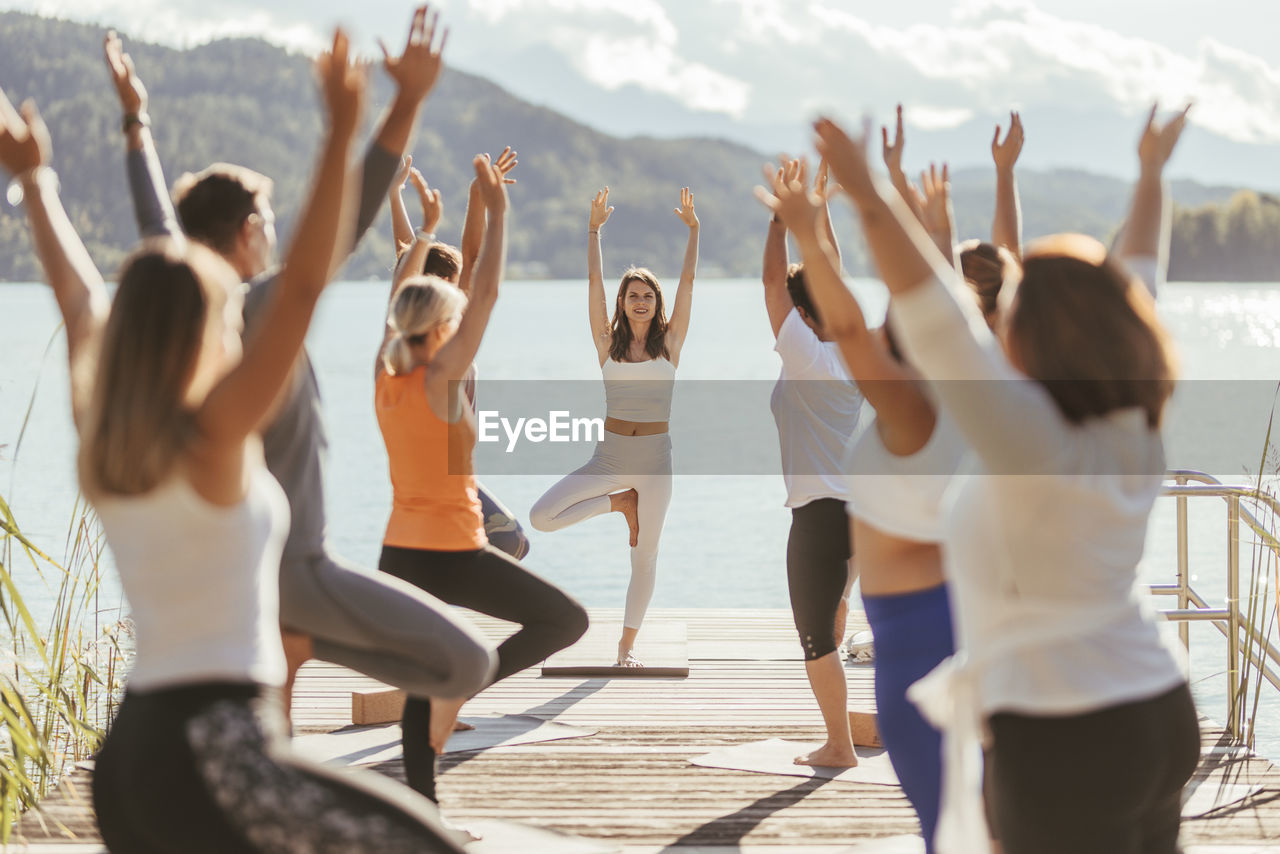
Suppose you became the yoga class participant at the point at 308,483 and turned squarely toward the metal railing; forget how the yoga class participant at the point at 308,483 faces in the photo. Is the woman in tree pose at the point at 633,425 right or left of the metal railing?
left

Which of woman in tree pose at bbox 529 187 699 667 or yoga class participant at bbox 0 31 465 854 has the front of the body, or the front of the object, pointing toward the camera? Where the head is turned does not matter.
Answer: the woman in tree pose

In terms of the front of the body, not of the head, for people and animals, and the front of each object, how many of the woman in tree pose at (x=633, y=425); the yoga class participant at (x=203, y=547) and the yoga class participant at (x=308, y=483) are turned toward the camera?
1

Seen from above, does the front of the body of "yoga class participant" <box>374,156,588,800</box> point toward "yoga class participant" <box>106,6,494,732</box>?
no

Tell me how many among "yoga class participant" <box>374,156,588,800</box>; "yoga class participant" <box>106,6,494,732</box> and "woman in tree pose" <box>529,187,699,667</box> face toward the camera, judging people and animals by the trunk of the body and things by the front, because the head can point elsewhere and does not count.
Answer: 1

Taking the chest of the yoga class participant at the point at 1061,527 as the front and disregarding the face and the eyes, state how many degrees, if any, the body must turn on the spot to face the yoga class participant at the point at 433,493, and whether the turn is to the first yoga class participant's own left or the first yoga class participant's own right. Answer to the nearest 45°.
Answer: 0° — they already face them

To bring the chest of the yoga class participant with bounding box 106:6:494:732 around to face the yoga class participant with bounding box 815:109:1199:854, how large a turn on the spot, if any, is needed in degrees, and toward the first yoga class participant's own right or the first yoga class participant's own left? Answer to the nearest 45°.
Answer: approximately 90° to the first yoga class participant's own right

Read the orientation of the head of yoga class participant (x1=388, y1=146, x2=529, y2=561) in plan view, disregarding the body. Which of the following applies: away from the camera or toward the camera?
away from the camera

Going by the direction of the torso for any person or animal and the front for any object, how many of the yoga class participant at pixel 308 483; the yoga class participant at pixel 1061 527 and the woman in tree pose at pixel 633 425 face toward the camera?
1

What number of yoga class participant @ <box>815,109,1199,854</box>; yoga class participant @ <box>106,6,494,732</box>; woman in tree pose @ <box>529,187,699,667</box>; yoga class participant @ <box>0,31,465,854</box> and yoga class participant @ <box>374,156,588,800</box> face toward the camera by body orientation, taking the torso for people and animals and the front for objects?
1

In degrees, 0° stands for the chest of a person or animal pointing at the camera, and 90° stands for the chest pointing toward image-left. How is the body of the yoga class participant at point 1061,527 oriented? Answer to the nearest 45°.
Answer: approximately 135°

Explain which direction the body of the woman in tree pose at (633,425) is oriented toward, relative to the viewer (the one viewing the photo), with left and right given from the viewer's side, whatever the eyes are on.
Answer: facing the viewer

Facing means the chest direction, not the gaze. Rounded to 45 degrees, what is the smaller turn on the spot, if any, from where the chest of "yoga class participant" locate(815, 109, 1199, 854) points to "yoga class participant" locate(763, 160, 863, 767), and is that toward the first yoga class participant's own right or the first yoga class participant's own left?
approximately 45° to the first yoga class participant's own right

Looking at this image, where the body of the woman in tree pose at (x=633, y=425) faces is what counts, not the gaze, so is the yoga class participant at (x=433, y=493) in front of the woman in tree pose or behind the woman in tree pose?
in front

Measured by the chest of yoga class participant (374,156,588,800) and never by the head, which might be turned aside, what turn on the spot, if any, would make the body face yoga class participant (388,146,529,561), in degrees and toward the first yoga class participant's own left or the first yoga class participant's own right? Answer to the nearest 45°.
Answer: approximately 45° to the first yoga class participant's own left

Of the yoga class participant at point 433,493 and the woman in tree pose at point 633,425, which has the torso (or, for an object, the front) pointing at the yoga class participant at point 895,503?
the woman in tree pose

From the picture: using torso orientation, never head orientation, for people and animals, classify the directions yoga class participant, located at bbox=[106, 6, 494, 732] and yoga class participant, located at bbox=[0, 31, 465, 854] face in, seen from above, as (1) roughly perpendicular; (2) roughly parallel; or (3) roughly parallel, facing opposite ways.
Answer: roughly parallel
